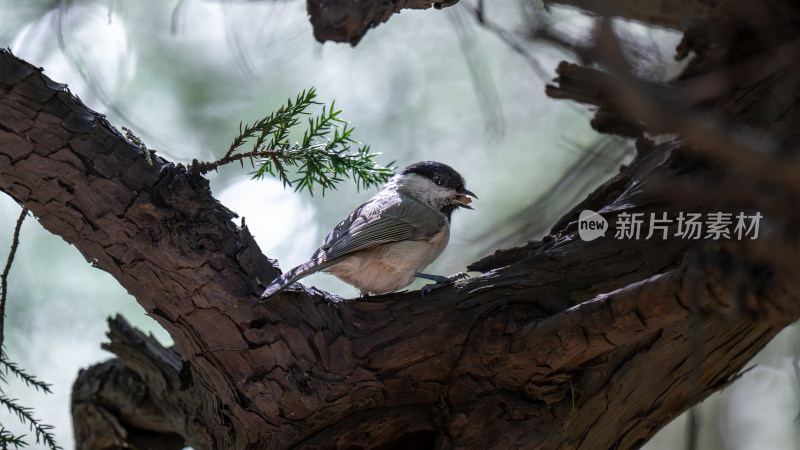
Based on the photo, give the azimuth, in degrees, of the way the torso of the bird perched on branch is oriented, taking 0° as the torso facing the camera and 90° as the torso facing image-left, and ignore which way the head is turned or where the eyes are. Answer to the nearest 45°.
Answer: approximately 270°
